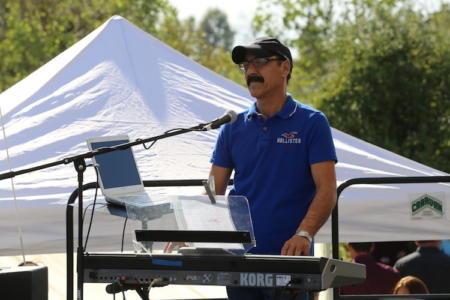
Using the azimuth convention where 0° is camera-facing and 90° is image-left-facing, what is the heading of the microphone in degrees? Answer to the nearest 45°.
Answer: approximately 270°

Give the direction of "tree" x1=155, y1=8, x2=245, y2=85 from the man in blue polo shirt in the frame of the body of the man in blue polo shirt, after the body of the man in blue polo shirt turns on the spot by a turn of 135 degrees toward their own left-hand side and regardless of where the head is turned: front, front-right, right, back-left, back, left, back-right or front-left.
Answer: left

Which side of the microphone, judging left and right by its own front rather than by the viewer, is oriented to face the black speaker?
back

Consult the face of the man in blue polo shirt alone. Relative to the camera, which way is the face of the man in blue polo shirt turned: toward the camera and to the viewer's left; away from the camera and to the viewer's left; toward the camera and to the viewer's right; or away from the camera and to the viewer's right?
toward the camera and to the viewer's left

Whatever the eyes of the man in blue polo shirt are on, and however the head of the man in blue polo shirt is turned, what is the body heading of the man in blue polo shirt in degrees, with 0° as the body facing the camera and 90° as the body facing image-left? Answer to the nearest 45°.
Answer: approximately 45°

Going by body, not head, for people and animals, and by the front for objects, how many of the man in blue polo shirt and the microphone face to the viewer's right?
1
